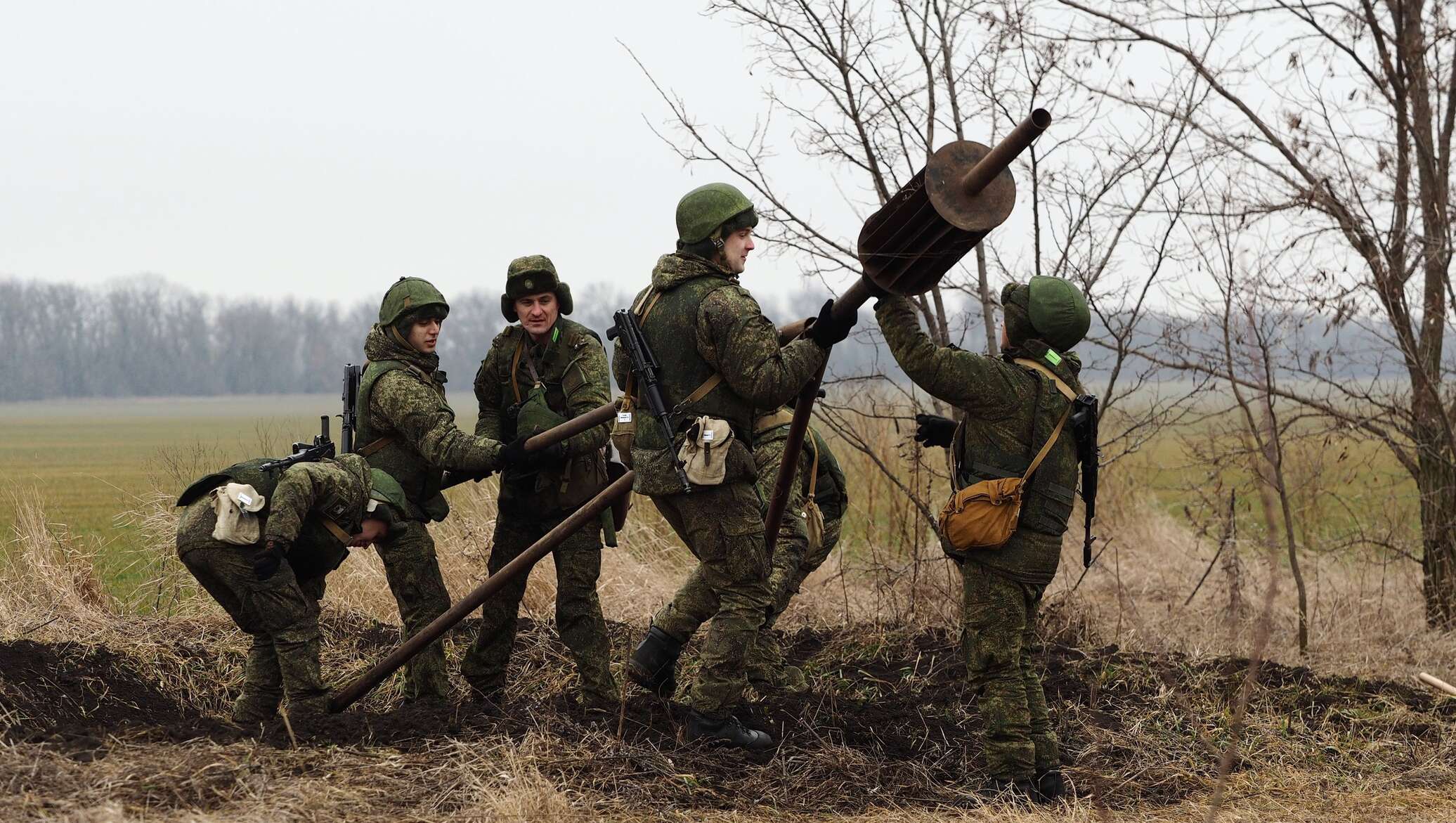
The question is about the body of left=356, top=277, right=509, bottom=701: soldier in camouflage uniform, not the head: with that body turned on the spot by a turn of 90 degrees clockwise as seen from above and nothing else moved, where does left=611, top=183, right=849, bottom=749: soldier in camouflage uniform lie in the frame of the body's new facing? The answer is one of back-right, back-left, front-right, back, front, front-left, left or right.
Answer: front-left

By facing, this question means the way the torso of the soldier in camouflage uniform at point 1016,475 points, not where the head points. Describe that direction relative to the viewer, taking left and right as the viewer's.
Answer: facing away from the viewer and to the left of the viewer

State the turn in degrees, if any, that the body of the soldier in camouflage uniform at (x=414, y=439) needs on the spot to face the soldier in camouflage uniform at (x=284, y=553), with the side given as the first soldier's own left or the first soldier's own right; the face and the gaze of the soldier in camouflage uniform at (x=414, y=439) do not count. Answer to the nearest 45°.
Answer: approximately 135° to the first soldier's own right

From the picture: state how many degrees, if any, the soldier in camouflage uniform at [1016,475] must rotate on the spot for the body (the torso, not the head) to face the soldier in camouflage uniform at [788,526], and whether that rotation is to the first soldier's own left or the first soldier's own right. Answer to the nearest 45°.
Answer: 0° — they already face them

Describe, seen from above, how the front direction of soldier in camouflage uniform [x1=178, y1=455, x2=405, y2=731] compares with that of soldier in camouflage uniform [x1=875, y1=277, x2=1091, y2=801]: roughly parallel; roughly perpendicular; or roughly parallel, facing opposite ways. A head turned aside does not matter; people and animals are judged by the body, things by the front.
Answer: roughly perpendicular

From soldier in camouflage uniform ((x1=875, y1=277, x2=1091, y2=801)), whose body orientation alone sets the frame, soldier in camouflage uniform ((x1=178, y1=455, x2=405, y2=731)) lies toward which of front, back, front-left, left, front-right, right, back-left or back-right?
front-left

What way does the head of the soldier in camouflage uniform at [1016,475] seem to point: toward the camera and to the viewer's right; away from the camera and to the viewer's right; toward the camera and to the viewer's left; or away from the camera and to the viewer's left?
away from the camera and to the viewer's left

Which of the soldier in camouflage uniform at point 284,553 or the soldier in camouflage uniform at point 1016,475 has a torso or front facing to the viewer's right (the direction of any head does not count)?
the soldier in camouflage uniform at point 284,553

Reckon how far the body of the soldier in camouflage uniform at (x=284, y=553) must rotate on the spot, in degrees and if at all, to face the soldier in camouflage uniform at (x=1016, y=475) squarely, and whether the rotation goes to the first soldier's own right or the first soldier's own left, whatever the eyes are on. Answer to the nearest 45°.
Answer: approximately 45° to the first soldier's own right

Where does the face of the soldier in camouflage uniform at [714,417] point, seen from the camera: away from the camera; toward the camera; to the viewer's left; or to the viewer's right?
to the viewer's right

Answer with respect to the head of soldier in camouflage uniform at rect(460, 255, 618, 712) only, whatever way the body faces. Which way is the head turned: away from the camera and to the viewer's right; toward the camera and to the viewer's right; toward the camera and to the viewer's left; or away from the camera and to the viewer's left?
toward the camera and to the viewer's left

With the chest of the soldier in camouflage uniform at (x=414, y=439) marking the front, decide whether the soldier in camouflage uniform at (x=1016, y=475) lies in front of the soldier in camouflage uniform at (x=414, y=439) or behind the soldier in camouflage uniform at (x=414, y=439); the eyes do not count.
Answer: in front

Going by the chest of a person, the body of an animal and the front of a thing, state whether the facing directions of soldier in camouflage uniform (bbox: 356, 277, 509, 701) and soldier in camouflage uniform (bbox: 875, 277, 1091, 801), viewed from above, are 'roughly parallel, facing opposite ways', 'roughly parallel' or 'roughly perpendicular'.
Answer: roughly parallel, facing opposite ways

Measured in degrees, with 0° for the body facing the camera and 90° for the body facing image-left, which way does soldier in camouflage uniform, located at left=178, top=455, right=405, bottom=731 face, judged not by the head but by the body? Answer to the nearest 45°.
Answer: approximately 270°

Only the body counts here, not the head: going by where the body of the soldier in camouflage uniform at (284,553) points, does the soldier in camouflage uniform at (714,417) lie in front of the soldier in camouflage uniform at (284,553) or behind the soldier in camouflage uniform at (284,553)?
in front

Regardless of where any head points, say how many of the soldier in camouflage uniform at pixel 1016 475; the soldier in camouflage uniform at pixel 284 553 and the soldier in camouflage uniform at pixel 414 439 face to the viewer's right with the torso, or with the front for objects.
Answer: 2

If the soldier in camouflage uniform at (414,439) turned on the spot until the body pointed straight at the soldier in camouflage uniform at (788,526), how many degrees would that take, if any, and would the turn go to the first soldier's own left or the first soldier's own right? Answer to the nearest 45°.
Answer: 0° — they already face them

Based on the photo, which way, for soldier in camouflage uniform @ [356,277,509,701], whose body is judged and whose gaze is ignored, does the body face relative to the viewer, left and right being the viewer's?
facing to the right of the viewer
